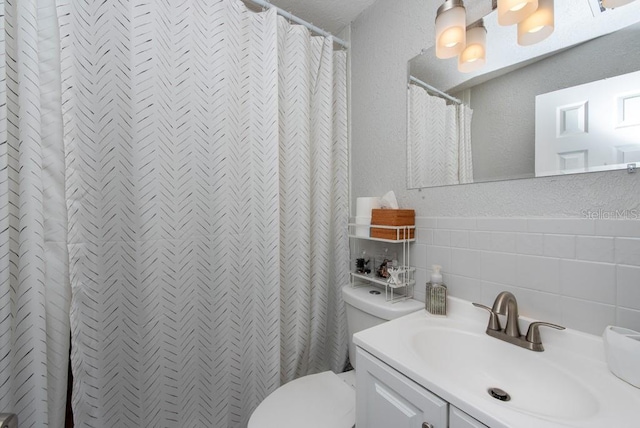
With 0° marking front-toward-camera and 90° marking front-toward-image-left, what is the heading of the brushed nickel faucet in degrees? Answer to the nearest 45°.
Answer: approximately 45°

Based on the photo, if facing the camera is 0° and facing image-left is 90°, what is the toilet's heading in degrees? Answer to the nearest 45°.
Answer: approximately 45°

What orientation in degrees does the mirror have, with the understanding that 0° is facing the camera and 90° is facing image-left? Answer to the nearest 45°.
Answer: approximately 45°

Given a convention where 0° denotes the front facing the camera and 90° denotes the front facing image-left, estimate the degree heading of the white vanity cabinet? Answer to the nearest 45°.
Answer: approximately 45°
